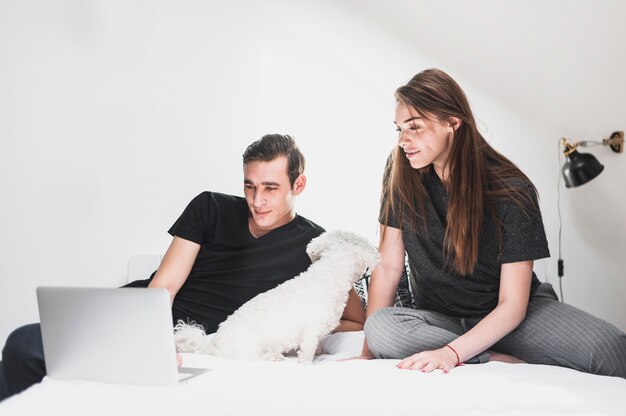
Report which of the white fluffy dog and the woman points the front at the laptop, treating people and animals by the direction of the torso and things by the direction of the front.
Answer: the woman

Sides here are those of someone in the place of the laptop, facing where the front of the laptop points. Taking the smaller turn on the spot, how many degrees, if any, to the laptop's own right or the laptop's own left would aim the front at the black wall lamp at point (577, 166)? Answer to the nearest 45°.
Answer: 0° — it already faces it

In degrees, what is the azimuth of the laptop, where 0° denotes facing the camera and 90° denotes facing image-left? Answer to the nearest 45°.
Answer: approximately 225°

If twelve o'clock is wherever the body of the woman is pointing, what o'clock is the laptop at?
The laptop is roughly at 12 o'clock from the woman.

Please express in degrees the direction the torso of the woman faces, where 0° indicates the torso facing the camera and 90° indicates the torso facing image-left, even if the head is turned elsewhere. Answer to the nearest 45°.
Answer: approximately 45°
